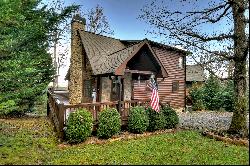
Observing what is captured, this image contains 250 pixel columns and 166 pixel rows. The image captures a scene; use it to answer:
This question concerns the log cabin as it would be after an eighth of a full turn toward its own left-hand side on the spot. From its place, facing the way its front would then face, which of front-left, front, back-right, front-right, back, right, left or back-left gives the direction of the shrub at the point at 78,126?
right

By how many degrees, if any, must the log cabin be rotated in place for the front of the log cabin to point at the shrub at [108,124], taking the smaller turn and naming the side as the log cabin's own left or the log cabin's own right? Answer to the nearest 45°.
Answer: approximately 45° to the log cabin's own right

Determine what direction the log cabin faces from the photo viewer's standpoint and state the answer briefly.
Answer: facing the viewer and to the right of the viewer

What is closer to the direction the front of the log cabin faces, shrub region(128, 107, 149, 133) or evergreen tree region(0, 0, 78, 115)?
the shrub

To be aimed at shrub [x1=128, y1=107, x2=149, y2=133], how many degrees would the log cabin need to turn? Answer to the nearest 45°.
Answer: approximately 45° to its right
